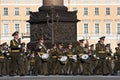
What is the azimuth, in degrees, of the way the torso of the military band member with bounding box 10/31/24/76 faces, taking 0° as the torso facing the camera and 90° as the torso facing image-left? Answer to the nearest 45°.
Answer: approximately 315°

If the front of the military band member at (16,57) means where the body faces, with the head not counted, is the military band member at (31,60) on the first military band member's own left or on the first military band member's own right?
on the first military band member's own left

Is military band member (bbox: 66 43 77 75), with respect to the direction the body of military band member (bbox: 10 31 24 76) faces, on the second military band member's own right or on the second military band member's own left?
on the second military band member's own left

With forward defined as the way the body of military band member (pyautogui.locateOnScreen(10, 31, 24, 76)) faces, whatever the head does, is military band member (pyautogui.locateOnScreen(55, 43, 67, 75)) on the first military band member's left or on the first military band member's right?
on the first military band member's left
